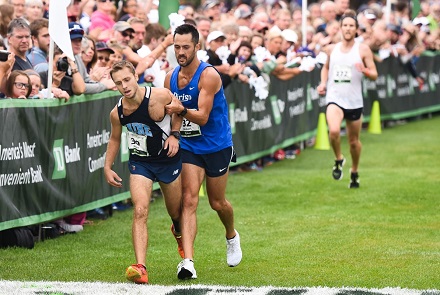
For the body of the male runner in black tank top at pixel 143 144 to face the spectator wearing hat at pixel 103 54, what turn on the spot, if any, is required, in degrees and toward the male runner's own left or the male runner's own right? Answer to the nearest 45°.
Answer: approximately 135° to the male runner's own right

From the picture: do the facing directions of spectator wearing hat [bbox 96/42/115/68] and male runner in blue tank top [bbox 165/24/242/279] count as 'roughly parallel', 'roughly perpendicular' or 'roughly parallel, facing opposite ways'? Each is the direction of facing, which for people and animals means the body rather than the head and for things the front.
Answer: roughly perpendicular

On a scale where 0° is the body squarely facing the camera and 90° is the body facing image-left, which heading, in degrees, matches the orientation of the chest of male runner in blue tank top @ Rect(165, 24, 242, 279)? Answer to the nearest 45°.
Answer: approximately 45°

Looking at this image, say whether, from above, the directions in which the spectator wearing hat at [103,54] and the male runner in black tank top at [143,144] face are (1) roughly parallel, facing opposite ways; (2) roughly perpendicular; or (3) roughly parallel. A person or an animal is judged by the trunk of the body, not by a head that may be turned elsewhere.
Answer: roughly perpendicular

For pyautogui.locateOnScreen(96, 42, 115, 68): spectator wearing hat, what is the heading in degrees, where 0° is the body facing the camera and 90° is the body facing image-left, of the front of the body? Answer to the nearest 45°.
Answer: approximately 315°

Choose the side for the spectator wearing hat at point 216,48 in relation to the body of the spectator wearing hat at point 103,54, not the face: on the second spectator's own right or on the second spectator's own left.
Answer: on the second spectator's own left

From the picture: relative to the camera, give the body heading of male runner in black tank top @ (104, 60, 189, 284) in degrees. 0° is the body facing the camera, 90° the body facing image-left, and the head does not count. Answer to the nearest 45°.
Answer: approximately 45°

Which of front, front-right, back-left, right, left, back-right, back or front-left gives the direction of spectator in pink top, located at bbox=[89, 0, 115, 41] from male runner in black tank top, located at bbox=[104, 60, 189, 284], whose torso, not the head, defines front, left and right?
back-right
